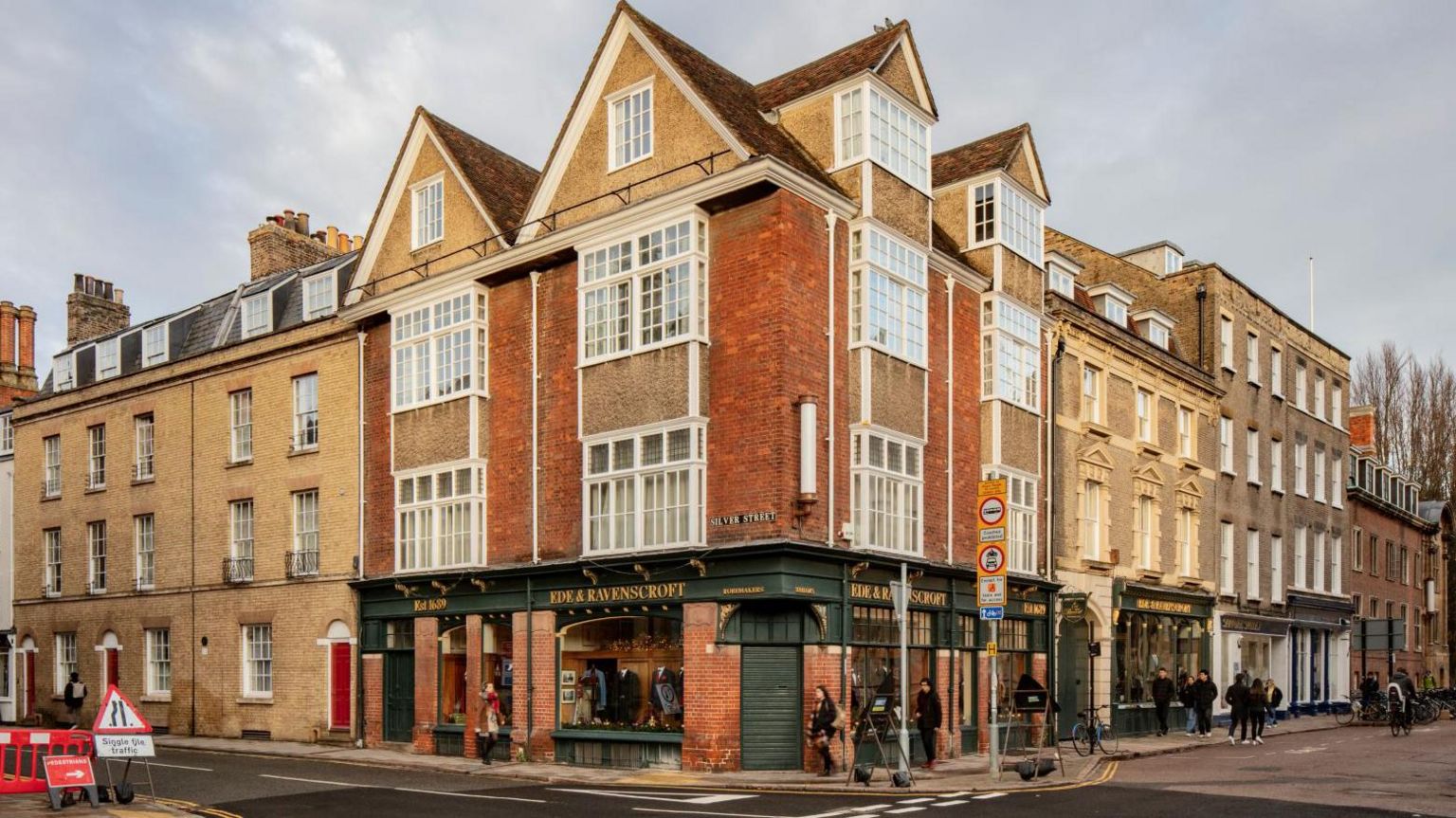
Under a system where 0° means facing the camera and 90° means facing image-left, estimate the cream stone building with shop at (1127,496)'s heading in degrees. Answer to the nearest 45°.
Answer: approximately 315°

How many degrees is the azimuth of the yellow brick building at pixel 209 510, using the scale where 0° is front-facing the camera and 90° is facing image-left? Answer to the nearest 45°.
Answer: approximately 45°
